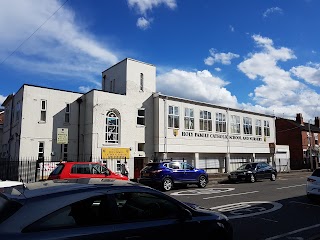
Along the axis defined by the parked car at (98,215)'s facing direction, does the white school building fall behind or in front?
in front

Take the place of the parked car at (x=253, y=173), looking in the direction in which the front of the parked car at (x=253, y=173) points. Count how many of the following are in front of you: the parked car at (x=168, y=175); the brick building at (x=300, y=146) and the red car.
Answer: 2

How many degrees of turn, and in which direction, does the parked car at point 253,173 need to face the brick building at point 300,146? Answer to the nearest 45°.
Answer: approximately 135° to its right

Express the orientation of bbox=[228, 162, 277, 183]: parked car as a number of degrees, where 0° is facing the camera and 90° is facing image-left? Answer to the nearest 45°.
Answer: approximately 45°

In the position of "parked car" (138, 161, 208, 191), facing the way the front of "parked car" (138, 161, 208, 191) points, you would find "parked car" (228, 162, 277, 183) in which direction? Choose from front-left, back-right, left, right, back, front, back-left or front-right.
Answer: front

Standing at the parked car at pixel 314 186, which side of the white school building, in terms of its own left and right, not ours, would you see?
front

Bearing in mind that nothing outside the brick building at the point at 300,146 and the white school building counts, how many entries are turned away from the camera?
0

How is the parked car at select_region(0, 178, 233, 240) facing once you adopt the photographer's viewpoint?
facing away from the viewer and to the right of the viewer

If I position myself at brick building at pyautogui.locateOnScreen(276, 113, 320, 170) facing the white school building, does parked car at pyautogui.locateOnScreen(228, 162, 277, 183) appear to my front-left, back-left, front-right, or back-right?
front-left

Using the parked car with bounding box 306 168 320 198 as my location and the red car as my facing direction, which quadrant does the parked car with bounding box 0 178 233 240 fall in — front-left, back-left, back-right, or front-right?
front-left

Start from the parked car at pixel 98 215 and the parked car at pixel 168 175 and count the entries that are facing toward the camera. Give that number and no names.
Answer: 0

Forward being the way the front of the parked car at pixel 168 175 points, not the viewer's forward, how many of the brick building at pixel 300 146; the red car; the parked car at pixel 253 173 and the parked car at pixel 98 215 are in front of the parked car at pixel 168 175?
2

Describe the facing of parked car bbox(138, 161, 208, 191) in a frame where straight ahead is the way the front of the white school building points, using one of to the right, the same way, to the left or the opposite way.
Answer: to the left

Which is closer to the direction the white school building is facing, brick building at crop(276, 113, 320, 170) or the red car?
the red car

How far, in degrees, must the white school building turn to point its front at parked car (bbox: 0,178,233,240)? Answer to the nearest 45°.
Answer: approximately 45° to its right
